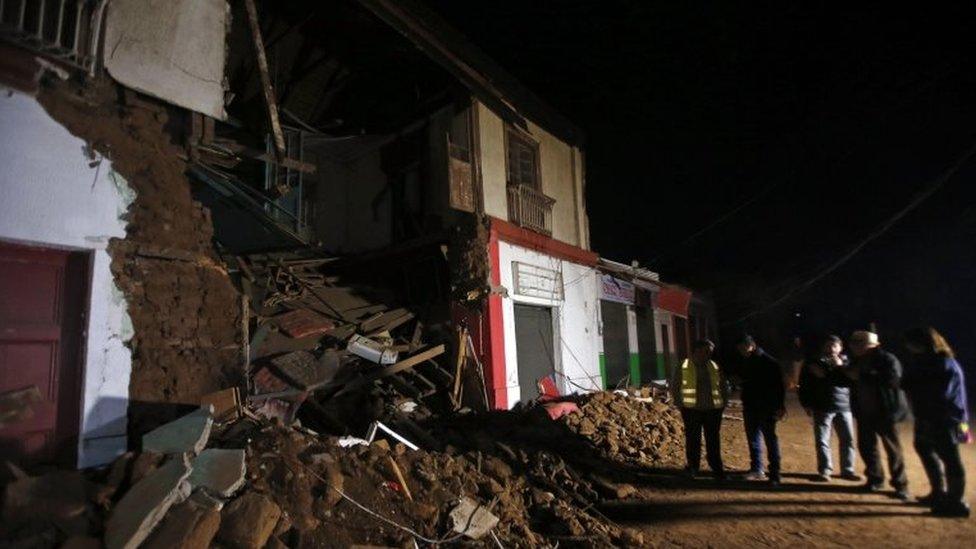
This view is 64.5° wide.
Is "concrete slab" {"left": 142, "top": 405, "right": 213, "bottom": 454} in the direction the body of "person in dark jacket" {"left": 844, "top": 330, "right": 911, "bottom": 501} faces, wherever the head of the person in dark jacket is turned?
yes

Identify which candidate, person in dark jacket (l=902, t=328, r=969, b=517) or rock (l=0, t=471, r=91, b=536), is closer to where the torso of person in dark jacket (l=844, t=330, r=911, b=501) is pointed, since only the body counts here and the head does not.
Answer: the rock

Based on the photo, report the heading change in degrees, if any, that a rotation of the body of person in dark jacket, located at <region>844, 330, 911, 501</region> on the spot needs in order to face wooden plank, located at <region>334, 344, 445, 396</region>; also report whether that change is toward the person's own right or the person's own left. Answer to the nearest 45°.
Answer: approximately 45° to the person's own right

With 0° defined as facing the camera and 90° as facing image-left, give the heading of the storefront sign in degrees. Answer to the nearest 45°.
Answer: approximately 315°

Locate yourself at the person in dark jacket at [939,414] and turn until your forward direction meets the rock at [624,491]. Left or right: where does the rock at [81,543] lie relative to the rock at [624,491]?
left

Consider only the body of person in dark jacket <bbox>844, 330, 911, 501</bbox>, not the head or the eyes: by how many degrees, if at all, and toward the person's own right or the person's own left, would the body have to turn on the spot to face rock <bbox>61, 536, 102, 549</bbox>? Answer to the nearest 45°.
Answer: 0° — they already face it

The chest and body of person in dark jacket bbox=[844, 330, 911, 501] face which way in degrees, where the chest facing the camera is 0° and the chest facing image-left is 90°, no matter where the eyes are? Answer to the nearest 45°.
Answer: approximately 45°

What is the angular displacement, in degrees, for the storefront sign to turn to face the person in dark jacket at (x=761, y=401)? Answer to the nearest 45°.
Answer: approximately 45° to its right

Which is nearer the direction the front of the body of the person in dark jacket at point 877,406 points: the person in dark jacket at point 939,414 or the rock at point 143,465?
the rock
